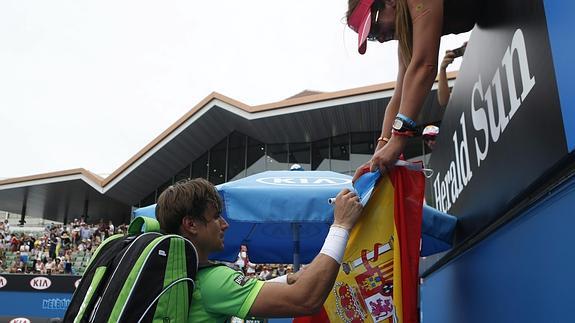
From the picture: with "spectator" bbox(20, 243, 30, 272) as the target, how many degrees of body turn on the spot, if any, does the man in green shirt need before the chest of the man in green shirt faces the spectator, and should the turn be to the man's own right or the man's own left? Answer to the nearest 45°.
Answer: approximately 135° to the man's own left

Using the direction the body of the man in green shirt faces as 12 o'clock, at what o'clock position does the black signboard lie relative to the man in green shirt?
The black signboard is roughly at 12 o'clock from the man in green shirt.

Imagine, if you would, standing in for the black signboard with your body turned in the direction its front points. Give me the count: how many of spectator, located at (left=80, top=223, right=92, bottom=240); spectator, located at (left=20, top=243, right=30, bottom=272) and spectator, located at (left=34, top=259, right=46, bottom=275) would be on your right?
3

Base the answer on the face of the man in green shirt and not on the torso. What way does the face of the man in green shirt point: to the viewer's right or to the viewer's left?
to the viewer's right

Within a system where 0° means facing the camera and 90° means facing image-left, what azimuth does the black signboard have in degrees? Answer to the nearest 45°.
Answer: approximately 45°

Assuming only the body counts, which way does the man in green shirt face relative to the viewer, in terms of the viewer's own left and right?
facing to the right of the viewer

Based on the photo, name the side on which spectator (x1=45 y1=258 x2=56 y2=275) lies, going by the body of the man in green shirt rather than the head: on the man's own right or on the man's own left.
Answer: on the man's own left

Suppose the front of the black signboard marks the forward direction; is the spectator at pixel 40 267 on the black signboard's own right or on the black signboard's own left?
on the black signboard's own right

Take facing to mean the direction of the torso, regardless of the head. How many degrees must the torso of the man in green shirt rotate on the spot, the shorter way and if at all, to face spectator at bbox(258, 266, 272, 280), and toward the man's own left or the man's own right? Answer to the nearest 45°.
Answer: approximately 90° to the man's own left

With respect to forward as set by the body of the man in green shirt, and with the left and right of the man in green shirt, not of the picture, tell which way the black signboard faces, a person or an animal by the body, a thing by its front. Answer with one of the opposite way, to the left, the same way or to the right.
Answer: the opposite way
